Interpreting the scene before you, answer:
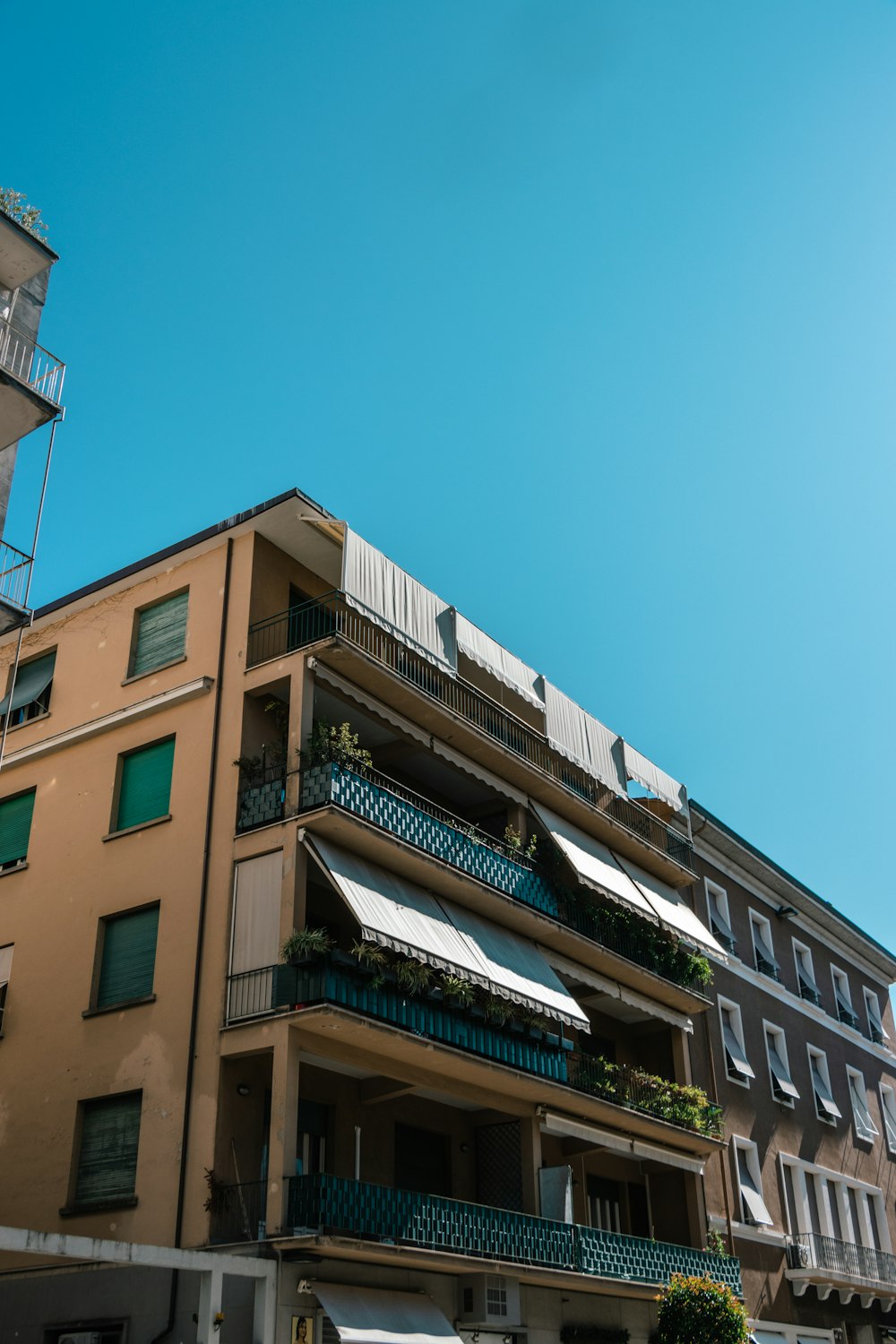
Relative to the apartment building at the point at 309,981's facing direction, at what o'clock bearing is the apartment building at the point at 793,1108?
the apartment building at the point at 793,1108 is roughly at 9 o'clock from the apartment building at the point at 309,981.

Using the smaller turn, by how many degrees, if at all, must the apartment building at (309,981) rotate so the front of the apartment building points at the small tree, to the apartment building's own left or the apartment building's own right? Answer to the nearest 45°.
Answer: approximately 90° to the apartment building's own left

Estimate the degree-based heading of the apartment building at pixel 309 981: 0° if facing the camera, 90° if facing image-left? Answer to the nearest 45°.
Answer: approximately 315°
